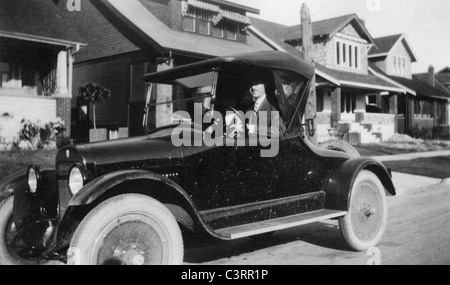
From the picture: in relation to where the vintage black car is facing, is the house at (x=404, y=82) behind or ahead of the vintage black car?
behind

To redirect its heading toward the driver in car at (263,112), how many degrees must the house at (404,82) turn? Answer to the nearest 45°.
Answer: approximately 45° to its right

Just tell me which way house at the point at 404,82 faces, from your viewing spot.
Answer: facing the viewer and to the right of the viewer

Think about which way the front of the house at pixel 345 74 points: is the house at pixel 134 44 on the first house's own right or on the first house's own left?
on the first house's own right

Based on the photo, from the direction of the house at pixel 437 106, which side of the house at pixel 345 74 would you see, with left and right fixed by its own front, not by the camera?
left

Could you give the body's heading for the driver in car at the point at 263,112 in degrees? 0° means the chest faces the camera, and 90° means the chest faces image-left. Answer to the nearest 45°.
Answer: approximately 45°

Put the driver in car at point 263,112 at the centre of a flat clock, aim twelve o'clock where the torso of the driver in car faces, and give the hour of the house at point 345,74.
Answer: The house is roughly at 5 o'clock from the driver in car.

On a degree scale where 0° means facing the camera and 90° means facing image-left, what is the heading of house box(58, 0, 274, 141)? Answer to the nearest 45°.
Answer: approximately 315°

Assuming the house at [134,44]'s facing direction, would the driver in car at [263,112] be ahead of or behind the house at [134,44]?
ahead

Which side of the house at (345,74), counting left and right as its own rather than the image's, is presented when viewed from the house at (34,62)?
right

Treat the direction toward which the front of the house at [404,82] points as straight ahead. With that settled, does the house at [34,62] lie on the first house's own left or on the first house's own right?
on the first house's own right

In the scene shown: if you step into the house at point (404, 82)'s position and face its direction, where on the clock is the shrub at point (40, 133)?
The shrub is roughly at 2 o'clock from the house.

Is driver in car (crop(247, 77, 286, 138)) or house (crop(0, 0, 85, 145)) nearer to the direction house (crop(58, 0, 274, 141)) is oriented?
the driver in car

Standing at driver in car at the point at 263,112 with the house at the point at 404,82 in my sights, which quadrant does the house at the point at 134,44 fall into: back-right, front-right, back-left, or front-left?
front-left

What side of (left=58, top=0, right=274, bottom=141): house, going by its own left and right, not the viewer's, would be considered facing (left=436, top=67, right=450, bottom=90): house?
left
